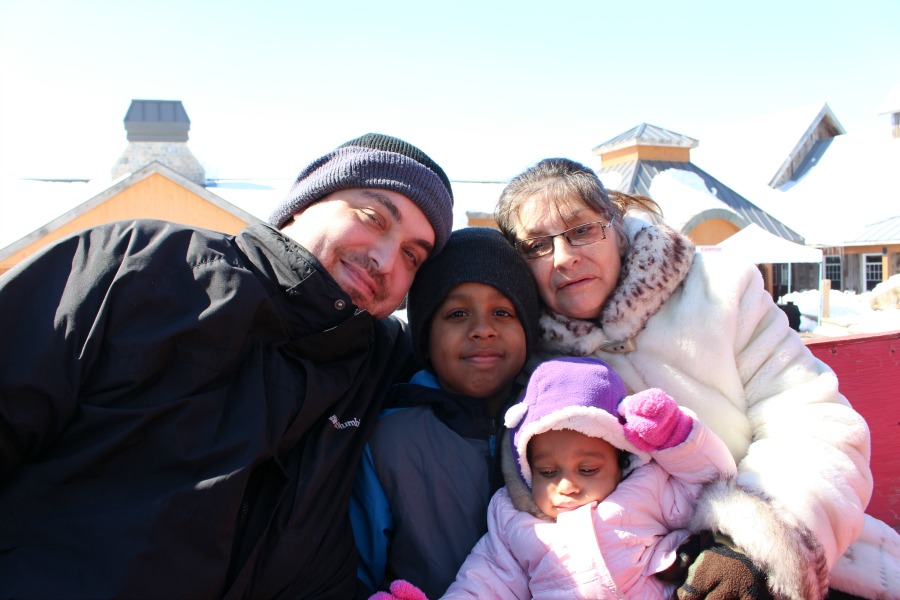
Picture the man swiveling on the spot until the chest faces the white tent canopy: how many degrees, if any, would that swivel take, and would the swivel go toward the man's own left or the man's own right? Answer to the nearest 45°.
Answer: approximately 90° to the man's own left

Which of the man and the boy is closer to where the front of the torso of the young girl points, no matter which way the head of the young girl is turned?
the man

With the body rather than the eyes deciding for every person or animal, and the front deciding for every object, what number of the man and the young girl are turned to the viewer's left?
0

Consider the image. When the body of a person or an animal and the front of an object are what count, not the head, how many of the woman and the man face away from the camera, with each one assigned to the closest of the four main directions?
0

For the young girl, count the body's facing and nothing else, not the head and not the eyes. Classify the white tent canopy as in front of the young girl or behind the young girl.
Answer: behind

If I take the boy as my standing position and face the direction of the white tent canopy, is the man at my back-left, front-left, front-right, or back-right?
back-left

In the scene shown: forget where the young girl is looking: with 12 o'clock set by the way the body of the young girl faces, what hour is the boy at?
The boy is roughly at 4 o'clock from the young girl.

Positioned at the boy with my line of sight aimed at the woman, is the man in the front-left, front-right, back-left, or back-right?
back-right
